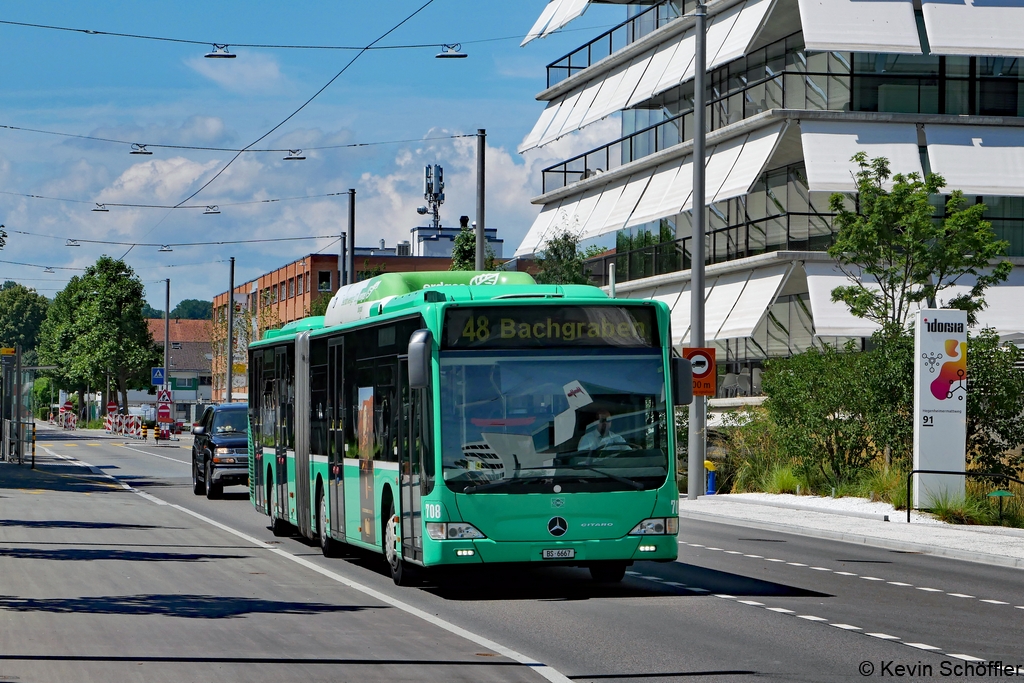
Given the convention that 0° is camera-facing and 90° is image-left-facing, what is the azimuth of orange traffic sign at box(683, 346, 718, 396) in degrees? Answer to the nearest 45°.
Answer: approximately 0°

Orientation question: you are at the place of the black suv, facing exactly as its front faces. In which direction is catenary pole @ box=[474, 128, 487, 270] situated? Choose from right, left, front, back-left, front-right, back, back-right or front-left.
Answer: back-left

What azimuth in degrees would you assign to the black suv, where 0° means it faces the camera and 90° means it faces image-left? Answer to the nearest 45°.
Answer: approximately 0°

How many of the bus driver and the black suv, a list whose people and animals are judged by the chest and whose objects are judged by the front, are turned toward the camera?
2

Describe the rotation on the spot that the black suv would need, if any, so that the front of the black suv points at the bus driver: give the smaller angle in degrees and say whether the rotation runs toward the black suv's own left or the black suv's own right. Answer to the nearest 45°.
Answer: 0° — it already faces them

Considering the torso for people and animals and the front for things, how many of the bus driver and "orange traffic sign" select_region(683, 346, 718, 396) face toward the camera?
2

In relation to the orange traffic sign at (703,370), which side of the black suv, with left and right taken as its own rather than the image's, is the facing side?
left

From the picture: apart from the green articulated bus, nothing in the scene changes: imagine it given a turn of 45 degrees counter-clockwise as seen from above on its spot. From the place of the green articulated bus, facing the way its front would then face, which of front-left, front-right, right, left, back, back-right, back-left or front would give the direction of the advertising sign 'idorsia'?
front-left
